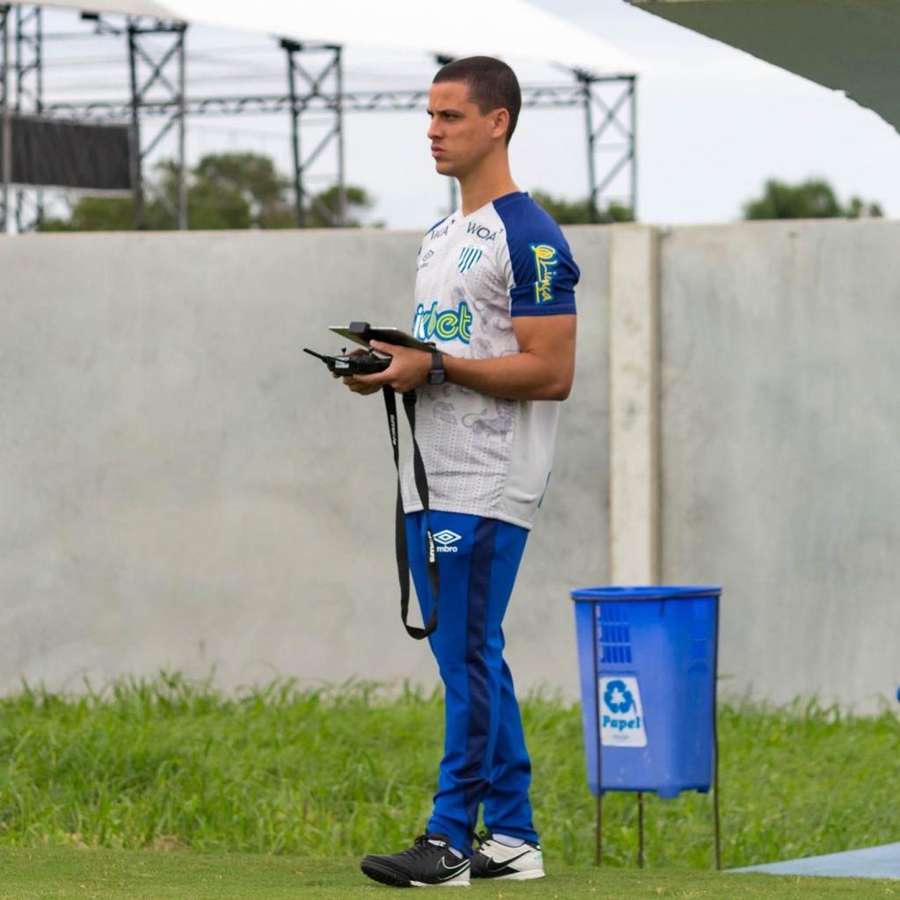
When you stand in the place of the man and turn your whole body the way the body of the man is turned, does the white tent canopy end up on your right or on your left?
on your right

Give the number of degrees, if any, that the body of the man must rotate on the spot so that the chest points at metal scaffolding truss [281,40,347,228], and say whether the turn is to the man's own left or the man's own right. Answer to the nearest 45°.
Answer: approximately 135° to the man's own right

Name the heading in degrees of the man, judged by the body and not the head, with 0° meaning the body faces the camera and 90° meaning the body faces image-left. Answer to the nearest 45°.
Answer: approximately 45°

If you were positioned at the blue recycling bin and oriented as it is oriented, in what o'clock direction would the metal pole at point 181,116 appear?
The metal pole is roughly at 4 o'clock from the blue recycling bin.

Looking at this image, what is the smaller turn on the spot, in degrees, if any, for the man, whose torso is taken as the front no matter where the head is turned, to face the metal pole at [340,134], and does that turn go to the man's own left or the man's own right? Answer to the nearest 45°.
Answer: approximately 135° to the man's own right

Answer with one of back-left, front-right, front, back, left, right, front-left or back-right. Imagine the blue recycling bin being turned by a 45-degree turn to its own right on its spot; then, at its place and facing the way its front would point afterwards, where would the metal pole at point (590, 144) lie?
right

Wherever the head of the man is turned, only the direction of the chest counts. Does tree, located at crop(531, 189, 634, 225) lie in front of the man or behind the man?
behind

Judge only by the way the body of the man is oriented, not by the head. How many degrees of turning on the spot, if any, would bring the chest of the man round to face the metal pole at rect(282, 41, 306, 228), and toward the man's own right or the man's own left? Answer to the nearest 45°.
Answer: approximately 135° to the man's own right

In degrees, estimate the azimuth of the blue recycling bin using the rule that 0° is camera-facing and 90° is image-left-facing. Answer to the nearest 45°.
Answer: approximately 45°

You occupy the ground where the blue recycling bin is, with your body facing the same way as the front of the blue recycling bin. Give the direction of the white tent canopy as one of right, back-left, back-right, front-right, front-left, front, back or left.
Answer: back-right

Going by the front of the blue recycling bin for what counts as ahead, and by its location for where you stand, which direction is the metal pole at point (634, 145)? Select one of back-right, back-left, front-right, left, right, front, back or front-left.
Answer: back-right

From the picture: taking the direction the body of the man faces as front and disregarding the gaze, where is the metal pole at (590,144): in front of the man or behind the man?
behind
